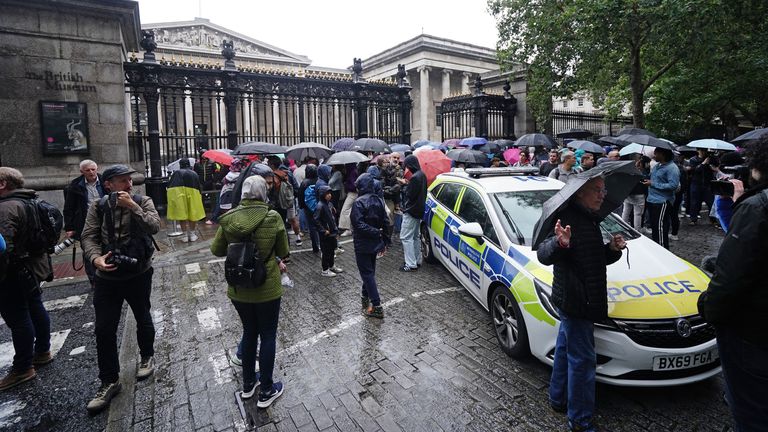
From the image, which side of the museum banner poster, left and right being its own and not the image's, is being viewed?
front

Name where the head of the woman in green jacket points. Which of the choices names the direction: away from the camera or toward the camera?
away from the camera

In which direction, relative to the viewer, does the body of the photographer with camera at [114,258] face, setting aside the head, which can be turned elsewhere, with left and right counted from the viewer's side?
facing the viewer

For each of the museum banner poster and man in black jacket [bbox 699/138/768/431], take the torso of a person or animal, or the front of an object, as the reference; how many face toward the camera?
1

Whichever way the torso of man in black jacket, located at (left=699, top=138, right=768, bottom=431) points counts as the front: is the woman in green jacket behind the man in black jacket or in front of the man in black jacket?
in front

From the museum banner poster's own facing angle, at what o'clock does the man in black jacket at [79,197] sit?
The man in black jacket is roughly at 12 o'clock from the museum banner poster.

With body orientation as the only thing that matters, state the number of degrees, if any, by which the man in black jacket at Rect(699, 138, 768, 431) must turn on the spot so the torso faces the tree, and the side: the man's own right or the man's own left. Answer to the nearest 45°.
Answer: approximately 90° to the man's own right

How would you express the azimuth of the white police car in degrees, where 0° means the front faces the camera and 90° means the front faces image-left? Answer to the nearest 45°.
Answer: approximately 315°

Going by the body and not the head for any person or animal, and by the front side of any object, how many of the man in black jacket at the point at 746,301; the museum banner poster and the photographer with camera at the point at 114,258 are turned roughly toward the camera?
2

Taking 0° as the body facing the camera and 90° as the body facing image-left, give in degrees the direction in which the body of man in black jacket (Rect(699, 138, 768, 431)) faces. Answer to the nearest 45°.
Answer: approximately 90°

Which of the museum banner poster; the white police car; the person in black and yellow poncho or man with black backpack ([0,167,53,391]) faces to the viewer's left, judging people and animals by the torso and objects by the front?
the man with black backpack
